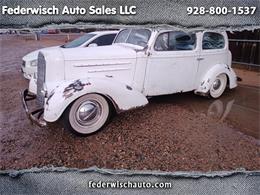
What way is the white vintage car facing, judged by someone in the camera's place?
facing the viewer and to the left of the viewer
